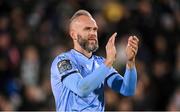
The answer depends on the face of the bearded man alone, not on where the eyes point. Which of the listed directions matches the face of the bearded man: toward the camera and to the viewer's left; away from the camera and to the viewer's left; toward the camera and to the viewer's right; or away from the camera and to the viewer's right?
toward the camera and to the viewer's right

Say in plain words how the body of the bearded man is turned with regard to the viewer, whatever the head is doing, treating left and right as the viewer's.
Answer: facing the viewer and to the right of the viewer
